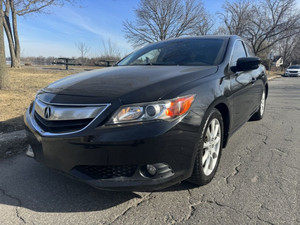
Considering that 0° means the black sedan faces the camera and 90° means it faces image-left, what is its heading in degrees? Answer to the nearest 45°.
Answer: approximately 45°
